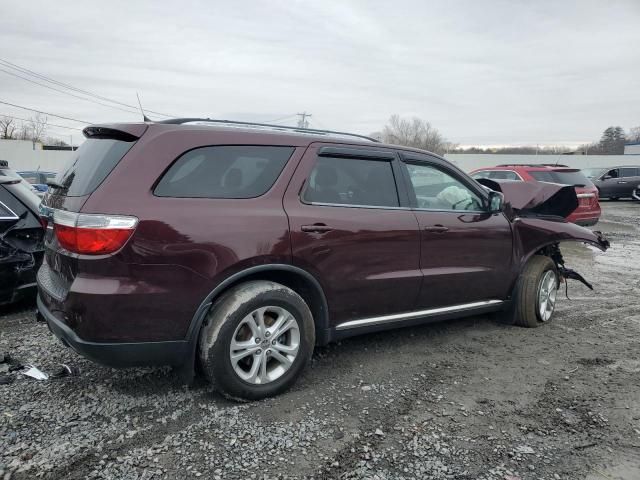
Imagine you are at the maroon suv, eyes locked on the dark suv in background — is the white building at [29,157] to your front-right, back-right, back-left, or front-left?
front-left

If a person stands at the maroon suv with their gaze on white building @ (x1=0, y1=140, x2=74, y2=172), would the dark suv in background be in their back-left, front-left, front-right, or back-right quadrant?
front-right

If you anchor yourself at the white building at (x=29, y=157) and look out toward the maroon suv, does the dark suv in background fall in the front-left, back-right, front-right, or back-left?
front-left

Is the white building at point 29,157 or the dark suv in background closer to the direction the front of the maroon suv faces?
the dark suv in background

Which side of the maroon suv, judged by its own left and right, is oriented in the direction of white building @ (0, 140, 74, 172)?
left

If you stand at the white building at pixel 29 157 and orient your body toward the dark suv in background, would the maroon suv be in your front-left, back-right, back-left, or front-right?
front-right

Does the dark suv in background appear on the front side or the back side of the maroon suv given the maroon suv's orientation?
on the front side

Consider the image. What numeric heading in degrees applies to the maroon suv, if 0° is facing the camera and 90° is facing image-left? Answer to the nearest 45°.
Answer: approximately 225°
